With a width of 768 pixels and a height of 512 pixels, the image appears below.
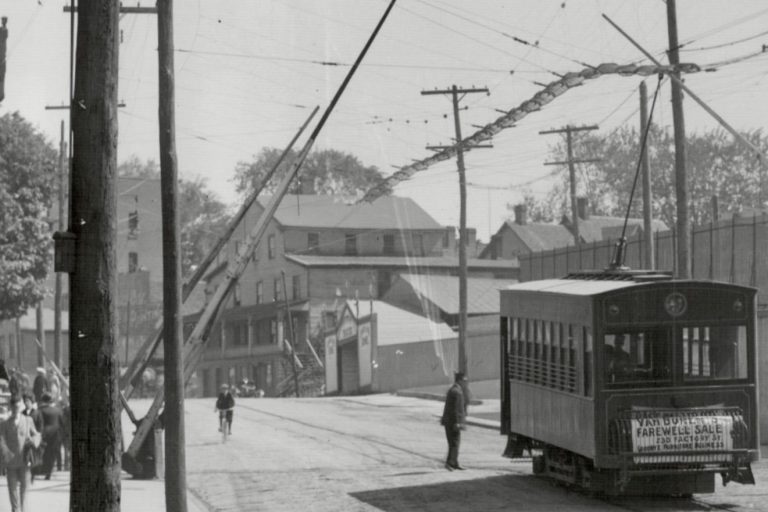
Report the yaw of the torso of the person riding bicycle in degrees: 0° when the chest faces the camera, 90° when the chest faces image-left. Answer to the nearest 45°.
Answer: approximately 0°

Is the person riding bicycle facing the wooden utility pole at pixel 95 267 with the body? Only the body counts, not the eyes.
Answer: yes

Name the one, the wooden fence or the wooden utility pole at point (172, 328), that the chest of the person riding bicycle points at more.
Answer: the wooden utility pole

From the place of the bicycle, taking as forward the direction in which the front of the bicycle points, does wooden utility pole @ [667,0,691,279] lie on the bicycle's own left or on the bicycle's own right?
on the bicycle's own left

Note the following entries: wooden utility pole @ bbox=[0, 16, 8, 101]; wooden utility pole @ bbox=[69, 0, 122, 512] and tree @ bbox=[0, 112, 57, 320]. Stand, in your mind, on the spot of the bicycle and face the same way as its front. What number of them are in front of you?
2

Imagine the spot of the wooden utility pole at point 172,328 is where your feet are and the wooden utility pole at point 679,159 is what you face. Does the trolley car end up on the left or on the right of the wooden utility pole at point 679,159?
right

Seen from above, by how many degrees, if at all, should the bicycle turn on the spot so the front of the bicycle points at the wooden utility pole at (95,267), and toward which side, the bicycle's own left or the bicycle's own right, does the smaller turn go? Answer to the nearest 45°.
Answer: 0° — it already faces it

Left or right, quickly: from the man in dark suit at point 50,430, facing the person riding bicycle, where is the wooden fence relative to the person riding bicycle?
right

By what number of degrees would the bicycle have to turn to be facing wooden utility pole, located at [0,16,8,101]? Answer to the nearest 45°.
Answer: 0° — it already faces it

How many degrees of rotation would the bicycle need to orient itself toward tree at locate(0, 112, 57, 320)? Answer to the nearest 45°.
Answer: approximately 135° to its right

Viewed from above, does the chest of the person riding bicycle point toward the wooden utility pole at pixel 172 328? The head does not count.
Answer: yes
